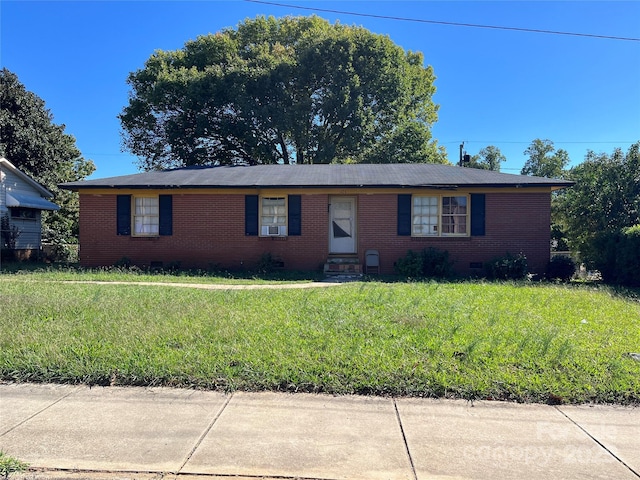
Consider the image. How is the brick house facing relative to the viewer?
toward the camera

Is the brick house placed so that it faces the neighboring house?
no

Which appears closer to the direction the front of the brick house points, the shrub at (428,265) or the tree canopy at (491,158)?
the shrub

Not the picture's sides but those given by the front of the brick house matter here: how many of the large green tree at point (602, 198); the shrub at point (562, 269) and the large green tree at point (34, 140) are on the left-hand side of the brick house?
2

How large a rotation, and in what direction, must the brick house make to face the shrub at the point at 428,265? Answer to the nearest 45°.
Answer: approximately 90° to its left

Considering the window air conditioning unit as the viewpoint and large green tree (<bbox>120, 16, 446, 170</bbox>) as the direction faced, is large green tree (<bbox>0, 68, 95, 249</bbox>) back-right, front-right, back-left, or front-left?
front-left

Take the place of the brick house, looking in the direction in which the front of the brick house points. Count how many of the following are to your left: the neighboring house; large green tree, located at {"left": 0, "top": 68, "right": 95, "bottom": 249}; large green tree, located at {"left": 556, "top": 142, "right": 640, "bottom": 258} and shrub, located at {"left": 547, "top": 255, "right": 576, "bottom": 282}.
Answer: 2

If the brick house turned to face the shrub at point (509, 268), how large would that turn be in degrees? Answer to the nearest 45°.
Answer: approximately 90° to its left

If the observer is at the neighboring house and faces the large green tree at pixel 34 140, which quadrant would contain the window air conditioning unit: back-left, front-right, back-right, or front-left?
back-right

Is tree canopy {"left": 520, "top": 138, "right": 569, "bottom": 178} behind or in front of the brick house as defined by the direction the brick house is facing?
behind

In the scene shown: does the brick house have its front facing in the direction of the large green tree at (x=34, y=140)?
no

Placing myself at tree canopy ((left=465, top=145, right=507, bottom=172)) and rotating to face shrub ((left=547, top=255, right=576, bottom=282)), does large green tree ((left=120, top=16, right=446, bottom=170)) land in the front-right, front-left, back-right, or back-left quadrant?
front-right

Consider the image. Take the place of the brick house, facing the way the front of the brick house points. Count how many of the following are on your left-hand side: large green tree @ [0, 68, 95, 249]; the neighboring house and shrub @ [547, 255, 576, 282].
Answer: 1

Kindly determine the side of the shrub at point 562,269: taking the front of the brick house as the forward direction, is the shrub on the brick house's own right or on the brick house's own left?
on the brick house's own left

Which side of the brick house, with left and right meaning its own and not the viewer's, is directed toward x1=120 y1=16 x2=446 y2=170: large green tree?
back

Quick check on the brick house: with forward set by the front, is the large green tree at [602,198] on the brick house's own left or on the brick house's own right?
on the brick house's own left

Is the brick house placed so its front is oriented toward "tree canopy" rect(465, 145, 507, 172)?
no
